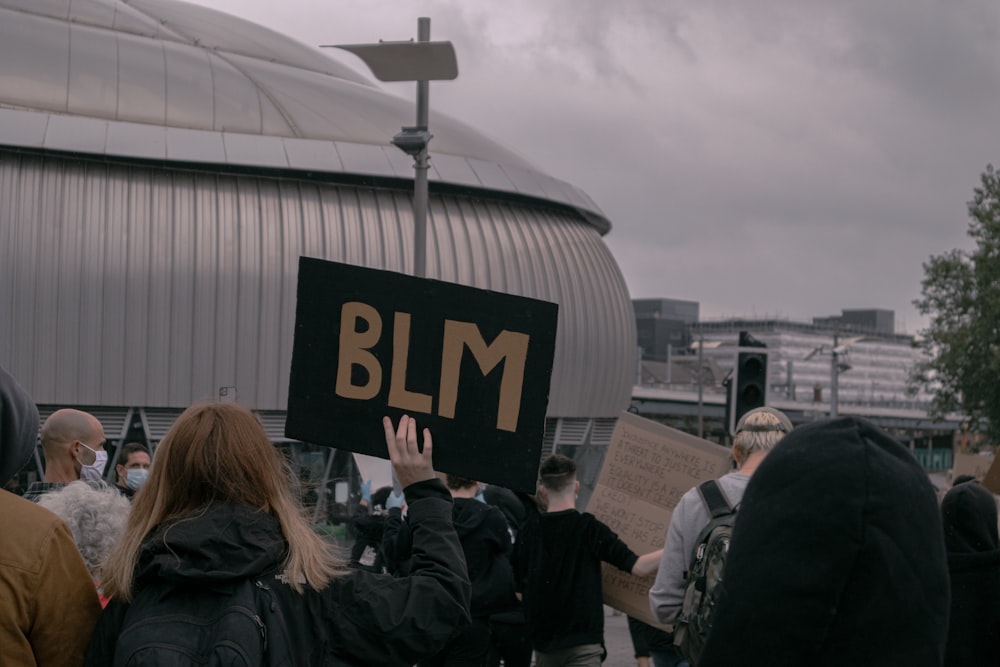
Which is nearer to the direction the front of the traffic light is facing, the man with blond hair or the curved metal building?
the man with blond hair

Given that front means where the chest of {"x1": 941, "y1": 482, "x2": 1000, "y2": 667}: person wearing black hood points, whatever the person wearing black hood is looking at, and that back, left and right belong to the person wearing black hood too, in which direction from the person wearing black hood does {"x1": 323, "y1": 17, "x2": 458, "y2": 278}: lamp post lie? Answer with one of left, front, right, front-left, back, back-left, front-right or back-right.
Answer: front-left

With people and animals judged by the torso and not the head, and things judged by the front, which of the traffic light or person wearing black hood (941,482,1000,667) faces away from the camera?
the person wearing black hood

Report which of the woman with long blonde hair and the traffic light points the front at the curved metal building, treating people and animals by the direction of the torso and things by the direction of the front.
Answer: the woman with long blonde hair

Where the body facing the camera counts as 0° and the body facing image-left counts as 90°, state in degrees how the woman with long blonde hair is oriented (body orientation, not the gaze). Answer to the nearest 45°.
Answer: approximately 180°

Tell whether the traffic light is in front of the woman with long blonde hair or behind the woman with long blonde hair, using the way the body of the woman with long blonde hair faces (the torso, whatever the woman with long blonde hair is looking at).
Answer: in front

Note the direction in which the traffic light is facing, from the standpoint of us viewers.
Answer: facing the viewer and to the right of the viewer

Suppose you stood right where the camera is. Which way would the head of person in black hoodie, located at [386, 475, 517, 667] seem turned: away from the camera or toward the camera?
away from the camera

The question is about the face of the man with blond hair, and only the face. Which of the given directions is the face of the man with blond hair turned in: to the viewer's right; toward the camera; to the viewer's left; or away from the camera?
away from the camera

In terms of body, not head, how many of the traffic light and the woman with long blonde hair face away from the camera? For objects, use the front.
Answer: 1

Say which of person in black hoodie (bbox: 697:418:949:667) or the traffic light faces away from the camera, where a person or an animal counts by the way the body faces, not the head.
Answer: the person in black hoodie

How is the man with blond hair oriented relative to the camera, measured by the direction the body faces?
away from the camera

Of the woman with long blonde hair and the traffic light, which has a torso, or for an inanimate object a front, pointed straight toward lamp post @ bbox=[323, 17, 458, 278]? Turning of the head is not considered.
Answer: the woman with long blonde hair

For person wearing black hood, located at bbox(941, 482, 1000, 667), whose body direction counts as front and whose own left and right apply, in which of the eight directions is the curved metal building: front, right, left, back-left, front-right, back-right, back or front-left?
front-left

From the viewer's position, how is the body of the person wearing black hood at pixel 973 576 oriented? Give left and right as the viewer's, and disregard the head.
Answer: facing away from the viewer

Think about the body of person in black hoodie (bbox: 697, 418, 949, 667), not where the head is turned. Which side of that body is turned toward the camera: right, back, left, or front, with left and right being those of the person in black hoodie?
back
